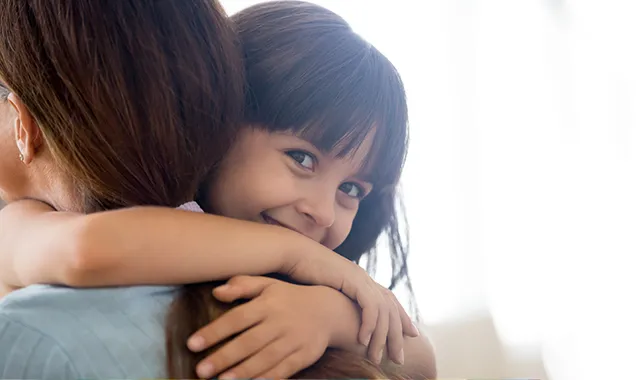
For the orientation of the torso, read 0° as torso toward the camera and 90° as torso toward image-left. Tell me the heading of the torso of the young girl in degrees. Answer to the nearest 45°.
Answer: approximately 0°

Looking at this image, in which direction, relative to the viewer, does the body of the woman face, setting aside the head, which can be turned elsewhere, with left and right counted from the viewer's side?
facing away from the viewer and to the left of the viewer
